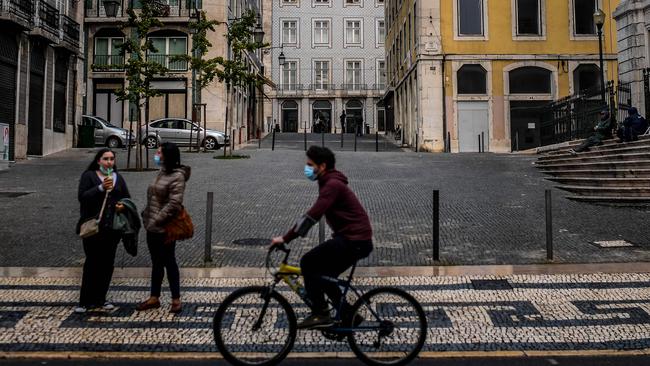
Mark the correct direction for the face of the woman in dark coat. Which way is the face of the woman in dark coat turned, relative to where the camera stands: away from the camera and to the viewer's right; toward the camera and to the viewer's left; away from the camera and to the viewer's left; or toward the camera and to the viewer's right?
toward the camera and to the viewer's right

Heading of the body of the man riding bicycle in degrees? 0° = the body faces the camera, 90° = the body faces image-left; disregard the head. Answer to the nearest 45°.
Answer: approximately 90°

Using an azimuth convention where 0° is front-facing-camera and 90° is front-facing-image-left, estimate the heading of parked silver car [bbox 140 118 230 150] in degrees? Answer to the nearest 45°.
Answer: approximately 270°

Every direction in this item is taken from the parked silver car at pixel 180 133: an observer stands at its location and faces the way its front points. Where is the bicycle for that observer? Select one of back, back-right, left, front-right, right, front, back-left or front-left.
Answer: right

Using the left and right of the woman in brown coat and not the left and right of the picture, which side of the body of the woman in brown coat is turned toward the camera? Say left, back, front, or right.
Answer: left

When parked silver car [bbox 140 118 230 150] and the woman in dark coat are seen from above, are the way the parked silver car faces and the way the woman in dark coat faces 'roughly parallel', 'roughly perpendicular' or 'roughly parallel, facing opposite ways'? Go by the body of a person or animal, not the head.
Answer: roughly perpendicular

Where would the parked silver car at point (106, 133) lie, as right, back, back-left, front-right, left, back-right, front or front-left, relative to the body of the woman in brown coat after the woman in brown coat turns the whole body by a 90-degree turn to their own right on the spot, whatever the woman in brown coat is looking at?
front

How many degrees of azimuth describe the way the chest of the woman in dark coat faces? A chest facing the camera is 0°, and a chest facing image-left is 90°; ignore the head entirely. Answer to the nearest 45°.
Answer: approximately 0°
